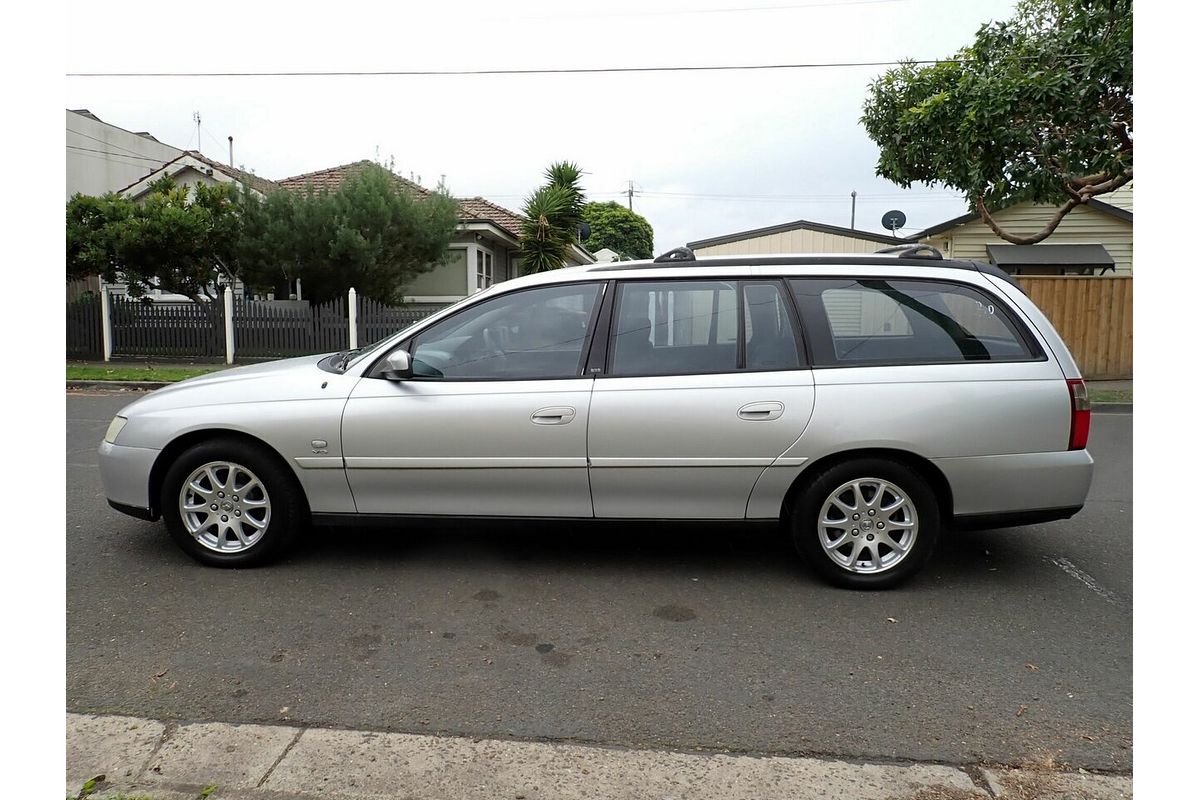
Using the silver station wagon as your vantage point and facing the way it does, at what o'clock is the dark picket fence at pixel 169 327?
The dark picket fence is roughly at 2 o'clock from the silver station wagon.

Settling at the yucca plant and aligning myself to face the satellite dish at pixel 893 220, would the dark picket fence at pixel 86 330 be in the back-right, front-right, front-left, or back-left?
back-right

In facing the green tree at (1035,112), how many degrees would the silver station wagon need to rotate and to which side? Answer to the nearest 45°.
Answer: approximately 135° to its right

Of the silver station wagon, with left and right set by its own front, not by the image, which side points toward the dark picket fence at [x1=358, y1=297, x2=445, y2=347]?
right

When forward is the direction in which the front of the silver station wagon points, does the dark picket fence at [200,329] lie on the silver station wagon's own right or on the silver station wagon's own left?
on the silver station wagon's own right

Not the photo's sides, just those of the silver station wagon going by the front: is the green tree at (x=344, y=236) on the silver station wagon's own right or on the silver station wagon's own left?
on the silver station wagon's own right

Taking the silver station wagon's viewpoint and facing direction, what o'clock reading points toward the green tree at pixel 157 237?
The green tree is roughly at 2 o'clock from the silver station wagon.

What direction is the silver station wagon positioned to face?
to the viewer's left

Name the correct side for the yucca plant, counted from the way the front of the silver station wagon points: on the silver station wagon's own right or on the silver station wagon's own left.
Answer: on the silver station wagon's own right

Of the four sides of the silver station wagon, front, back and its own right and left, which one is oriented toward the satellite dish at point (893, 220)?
right
